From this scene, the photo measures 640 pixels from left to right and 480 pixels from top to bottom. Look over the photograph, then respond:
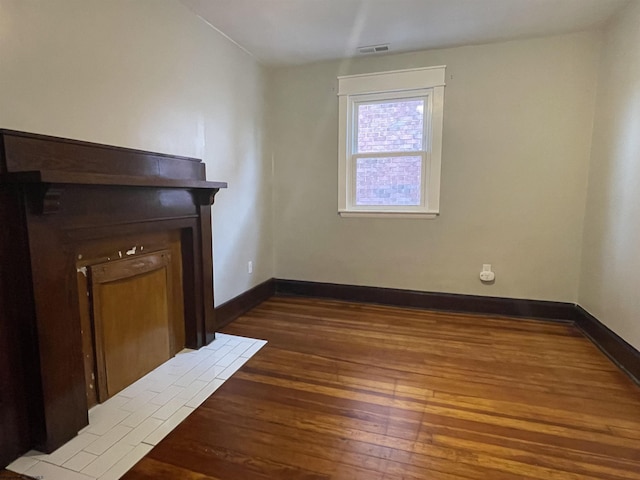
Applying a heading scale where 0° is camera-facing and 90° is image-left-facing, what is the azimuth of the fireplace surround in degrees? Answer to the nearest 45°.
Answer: approximately 315°

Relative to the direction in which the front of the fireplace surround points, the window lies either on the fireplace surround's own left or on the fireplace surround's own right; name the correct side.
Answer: on the fireplace surround's own left
